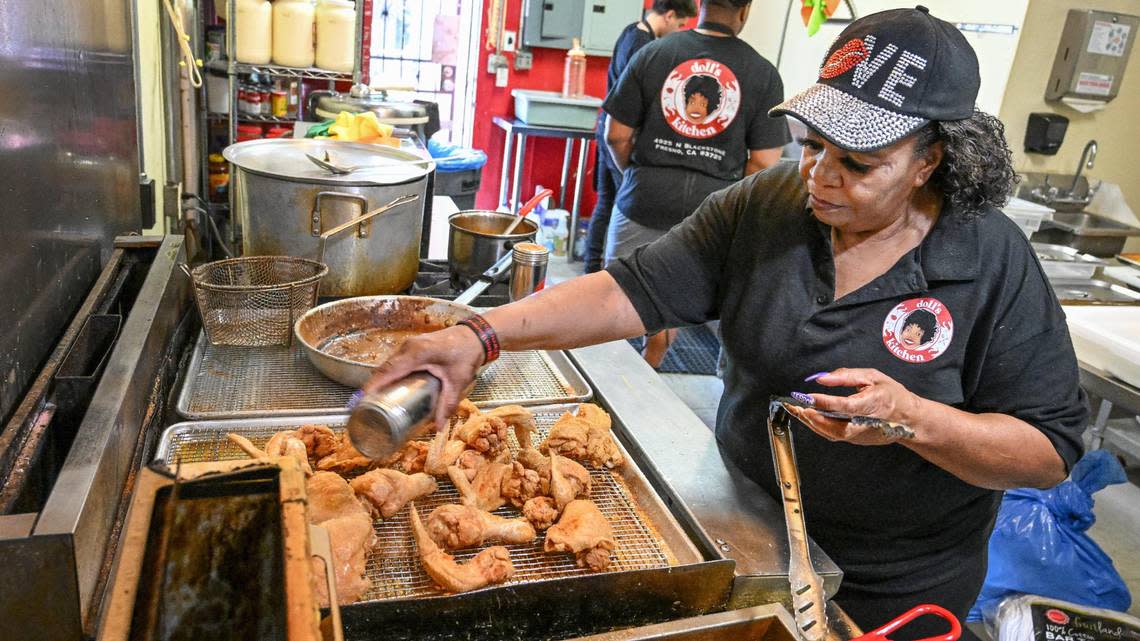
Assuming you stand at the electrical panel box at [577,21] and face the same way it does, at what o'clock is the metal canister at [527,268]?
The metal canister is roughly at 12 o'clock from the electrical panel box.

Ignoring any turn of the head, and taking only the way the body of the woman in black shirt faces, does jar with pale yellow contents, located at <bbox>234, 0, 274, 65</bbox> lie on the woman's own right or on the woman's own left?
on the woman's own right

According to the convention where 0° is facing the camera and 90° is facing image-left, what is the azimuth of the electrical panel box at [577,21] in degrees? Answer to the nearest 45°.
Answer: approximately 0°

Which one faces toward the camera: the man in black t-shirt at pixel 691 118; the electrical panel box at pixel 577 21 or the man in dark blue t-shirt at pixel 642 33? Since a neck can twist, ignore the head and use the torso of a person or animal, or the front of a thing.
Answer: the electrical panel box

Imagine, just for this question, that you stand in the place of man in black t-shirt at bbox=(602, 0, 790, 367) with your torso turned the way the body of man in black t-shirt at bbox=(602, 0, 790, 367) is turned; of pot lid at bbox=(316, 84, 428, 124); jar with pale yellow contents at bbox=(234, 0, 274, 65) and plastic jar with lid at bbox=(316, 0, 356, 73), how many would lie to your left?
3

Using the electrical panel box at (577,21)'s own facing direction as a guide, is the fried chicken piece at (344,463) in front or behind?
in front

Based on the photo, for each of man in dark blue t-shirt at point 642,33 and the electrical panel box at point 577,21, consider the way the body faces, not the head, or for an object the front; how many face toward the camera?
1

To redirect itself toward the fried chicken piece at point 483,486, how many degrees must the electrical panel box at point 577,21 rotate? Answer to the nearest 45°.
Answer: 0° — it already faces it

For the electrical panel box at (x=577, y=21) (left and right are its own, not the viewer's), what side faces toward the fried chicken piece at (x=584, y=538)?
front

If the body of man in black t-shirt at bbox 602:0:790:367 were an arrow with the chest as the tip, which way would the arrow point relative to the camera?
away from the camera

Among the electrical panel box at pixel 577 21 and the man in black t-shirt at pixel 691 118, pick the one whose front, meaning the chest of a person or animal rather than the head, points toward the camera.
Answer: the electrical panel box

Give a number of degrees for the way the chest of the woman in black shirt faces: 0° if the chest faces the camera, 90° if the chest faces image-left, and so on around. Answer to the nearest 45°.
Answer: approximately 45°

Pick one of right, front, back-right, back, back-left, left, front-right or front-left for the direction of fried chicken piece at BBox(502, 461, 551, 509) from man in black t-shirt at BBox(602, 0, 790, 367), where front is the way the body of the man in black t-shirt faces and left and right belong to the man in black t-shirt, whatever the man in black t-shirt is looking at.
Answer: back

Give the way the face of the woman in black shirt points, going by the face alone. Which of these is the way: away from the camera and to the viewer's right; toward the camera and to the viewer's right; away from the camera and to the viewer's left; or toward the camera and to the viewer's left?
toward the camera and to the viewer's left

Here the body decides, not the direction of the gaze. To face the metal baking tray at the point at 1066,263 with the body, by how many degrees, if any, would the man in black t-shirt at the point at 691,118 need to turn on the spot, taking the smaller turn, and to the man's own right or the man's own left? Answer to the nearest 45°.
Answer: approximately 90° to the man's own right

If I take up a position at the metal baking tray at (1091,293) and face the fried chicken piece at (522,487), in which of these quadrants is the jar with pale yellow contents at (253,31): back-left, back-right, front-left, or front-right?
front-right

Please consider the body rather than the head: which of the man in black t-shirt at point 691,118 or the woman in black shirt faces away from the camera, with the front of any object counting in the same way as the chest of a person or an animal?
the man in black t-shirt

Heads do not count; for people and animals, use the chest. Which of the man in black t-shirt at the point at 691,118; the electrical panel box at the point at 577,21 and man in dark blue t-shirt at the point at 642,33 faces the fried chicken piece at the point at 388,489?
the electrical panel box
